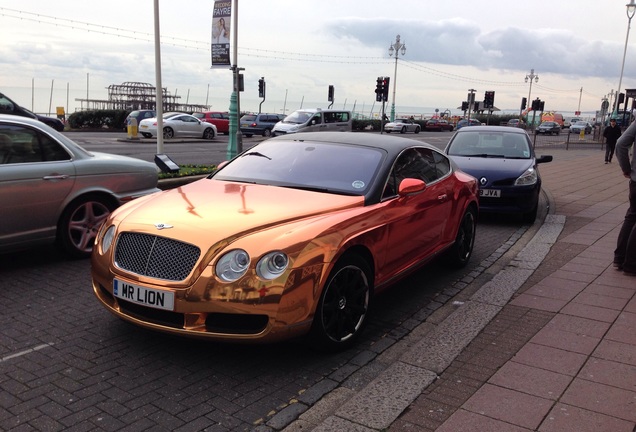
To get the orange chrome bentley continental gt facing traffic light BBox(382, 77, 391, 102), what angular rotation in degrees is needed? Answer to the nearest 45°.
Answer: approximately 135° to its right

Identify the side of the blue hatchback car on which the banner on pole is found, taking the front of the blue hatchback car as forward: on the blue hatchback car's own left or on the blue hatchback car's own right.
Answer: on the blue hatchback car's own right

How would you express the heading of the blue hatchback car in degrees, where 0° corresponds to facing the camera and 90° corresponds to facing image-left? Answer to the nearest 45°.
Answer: approximately 0°

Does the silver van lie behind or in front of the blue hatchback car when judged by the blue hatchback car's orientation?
behind

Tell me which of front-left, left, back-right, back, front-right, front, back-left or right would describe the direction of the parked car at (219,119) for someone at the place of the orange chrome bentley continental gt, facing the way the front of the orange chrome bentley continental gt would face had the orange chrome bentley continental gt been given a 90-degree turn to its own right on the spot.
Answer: front-right

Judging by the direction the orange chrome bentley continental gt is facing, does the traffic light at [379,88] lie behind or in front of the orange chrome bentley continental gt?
behind
